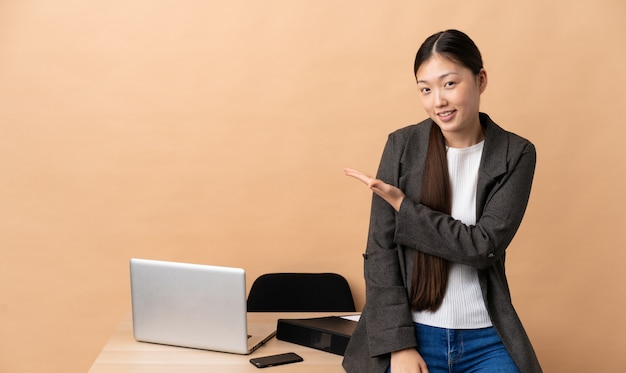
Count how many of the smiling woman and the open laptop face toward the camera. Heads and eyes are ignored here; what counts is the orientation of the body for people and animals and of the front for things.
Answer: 1

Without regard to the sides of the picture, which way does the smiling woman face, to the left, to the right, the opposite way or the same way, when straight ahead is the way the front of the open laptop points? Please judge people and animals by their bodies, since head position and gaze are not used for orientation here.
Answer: the opposite way

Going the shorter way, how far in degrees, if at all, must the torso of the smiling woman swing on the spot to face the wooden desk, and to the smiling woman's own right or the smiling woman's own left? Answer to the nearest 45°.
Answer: approximately 90° to the smiling woman's own right

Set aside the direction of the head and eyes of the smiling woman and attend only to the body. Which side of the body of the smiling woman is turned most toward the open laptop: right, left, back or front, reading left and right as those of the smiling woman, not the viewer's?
right

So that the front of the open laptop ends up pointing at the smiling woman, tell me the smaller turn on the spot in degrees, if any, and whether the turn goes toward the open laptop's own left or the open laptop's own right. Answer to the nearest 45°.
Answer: approximately 90° to the open laptop's own right

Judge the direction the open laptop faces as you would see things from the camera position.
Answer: facing away from the viewer and to the right of the viewer

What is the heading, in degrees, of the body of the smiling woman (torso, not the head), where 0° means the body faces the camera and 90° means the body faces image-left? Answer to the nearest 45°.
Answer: approximately 0°

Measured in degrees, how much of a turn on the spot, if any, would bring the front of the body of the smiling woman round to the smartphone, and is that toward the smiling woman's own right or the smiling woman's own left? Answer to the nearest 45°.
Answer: approximately 90° to the smiling woman's own right
